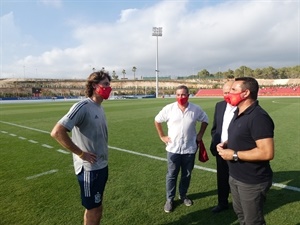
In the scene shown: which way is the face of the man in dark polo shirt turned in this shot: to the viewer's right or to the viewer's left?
to the viewer's left

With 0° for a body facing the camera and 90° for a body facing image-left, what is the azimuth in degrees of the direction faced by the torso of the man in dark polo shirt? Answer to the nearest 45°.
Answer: approximately 90°

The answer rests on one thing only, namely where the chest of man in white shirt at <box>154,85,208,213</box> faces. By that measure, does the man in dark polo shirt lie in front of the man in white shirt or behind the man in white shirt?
in front

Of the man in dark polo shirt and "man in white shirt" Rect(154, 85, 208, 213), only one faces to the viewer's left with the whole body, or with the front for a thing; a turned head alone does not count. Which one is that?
the man in dark polo shirt

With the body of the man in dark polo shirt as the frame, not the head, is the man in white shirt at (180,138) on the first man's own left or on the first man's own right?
on the first man's own right

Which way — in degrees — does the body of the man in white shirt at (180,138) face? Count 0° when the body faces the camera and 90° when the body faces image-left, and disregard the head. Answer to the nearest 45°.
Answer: approximately 0°
